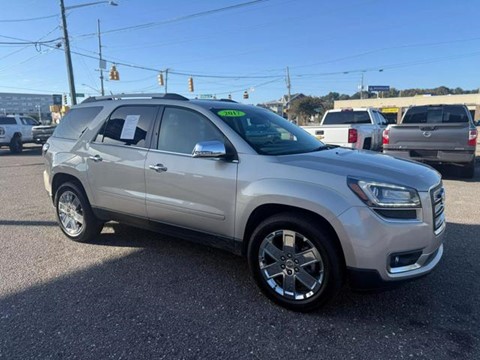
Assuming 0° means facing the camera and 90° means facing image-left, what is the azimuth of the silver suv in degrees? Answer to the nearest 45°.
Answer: approximately 315°

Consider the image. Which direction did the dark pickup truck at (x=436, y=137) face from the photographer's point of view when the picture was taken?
facing away from the viewer

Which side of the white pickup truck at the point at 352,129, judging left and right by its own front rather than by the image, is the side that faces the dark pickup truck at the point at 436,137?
right

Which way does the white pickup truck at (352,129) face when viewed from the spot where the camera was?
facing away from the viewer and to the right of the viewer

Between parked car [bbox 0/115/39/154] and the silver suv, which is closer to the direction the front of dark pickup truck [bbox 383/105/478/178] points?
the parked car

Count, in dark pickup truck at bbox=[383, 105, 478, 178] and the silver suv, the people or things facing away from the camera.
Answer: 1

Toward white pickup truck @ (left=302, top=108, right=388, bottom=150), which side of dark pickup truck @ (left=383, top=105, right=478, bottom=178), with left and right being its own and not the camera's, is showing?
left

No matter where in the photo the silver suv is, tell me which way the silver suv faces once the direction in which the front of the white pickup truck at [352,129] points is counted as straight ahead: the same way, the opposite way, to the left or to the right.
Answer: to the right

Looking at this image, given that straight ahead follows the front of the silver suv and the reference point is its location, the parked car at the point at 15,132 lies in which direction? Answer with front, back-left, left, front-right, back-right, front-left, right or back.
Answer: back

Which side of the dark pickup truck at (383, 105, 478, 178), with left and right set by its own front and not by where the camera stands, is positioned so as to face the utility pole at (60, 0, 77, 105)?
left

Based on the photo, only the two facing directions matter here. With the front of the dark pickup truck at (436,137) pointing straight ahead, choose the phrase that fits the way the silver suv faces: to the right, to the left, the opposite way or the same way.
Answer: to the right

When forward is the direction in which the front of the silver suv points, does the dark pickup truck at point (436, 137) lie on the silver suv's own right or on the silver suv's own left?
on the silver suv's own left

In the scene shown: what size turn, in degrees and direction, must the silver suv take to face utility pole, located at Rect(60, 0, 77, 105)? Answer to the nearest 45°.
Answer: approximately 180°

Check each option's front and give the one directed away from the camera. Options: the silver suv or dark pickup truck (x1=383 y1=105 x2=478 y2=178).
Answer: the dark pickup truck

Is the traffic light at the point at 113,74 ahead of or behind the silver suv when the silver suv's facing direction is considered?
behind
